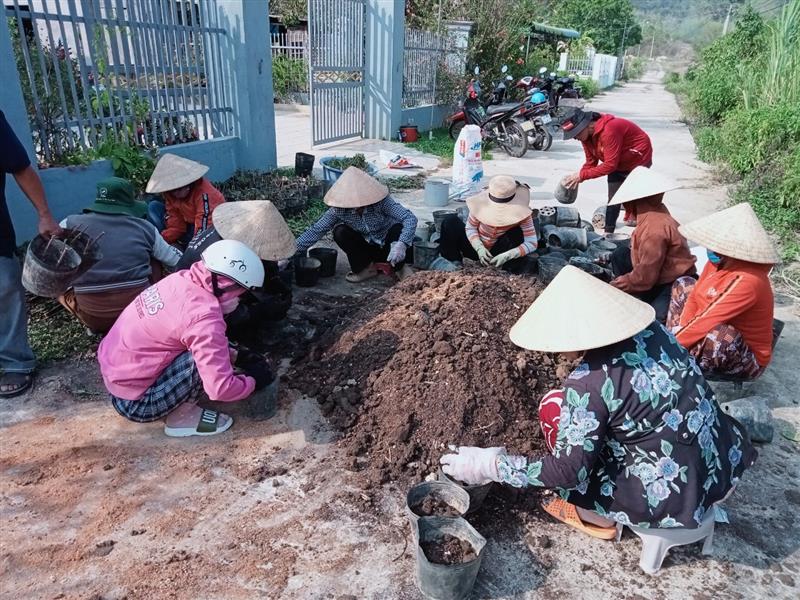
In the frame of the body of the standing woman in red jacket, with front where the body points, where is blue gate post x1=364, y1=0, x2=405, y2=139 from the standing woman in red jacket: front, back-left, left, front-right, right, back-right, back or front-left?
front-right

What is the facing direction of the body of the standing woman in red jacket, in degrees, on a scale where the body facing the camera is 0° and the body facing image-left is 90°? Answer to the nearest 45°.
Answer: approximately 90°

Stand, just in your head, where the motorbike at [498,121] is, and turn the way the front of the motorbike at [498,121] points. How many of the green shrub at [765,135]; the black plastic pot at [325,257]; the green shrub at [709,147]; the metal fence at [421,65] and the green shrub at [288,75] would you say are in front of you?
2

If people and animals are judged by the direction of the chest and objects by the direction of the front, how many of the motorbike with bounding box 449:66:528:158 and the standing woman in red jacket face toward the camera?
0

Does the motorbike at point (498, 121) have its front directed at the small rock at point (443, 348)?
no

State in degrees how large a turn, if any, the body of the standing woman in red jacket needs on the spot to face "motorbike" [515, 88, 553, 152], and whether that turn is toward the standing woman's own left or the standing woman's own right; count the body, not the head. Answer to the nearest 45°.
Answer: approximately 90° to the standing woman's own right

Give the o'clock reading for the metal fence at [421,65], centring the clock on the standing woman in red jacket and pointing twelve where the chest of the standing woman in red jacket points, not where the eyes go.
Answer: The metal fence is roughly at 2 o'clock from the standing woman in red jacket.

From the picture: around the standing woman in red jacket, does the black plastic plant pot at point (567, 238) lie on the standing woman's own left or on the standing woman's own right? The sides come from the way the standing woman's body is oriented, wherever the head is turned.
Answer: on the standing woman's own left

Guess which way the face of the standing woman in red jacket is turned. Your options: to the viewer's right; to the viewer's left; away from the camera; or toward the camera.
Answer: to the viewer's left
